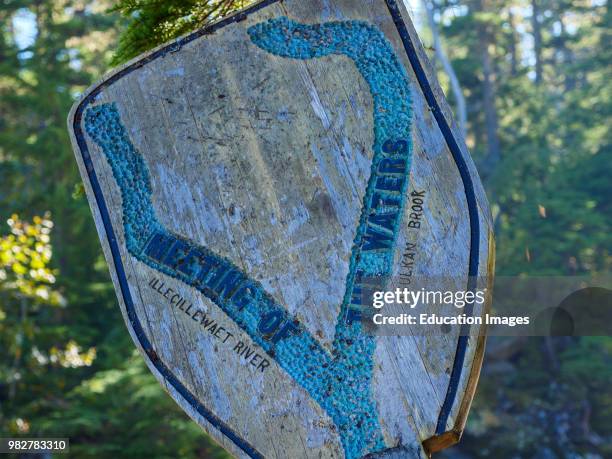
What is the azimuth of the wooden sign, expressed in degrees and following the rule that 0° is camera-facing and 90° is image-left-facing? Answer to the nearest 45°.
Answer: approximately 0°

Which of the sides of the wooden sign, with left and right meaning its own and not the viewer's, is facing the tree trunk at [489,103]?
back
